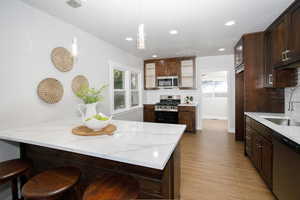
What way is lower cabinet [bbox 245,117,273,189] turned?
to the viewer's left

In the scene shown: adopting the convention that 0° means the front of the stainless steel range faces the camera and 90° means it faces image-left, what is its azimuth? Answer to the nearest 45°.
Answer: approximately 0°

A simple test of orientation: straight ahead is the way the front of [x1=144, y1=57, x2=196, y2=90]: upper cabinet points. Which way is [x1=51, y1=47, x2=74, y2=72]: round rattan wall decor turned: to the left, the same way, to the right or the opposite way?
to the left

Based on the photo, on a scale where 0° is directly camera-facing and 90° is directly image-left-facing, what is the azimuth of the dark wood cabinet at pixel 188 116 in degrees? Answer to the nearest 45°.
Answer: approximately 0°

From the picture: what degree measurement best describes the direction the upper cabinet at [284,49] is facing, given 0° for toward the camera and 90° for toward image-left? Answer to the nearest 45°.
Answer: approximately 90°

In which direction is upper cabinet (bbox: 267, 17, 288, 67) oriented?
to the viewer's left
